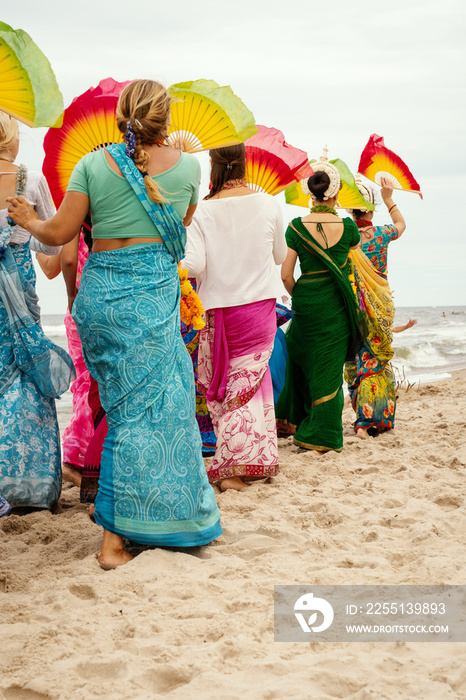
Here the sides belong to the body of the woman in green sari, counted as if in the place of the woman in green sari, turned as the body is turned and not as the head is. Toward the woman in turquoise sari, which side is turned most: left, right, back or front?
back

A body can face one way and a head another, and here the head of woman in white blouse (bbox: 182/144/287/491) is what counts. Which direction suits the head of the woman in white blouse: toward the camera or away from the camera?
away from the camera

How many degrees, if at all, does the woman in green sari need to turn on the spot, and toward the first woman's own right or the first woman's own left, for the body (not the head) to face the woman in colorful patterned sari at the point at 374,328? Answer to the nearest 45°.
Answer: approximately 45° to the first woman's own right

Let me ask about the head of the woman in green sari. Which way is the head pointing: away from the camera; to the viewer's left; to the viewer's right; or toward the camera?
away from the camera

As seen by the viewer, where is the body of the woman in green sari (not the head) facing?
away from the camera

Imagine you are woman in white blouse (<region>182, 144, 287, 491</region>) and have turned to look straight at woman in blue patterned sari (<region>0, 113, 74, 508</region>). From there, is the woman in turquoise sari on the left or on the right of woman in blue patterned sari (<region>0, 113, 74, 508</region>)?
left

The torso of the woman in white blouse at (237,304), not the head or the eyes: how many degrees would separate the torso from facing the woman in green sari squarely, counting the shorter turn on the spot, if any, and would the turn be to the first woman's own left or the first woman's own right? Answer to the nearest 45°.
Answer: approximately 45° to the first woman's own right

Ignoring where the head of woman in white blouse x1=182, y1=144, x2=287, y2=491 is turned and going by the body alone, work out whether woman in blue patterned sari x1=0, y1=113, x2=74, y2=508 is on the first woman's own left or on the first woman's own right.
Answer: on the first woman's own left

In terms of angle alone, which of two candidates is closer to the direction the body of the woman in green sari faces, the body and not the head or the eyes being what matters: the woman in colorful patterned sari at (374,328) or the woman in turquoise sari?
the woman in colorful patterned sari

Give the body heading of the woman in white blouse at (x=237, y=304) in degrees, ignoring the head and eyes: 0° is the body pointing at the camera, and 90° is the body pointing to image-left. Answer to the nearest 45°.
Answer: approximately 180°

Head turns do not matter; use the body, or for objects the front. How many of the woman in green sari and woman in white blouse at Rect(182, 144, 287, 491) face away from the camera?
2

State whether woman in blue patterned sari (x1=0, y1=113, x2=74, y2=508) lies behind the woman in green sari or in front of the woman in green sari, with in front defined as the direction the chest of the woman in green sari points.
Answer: behind
